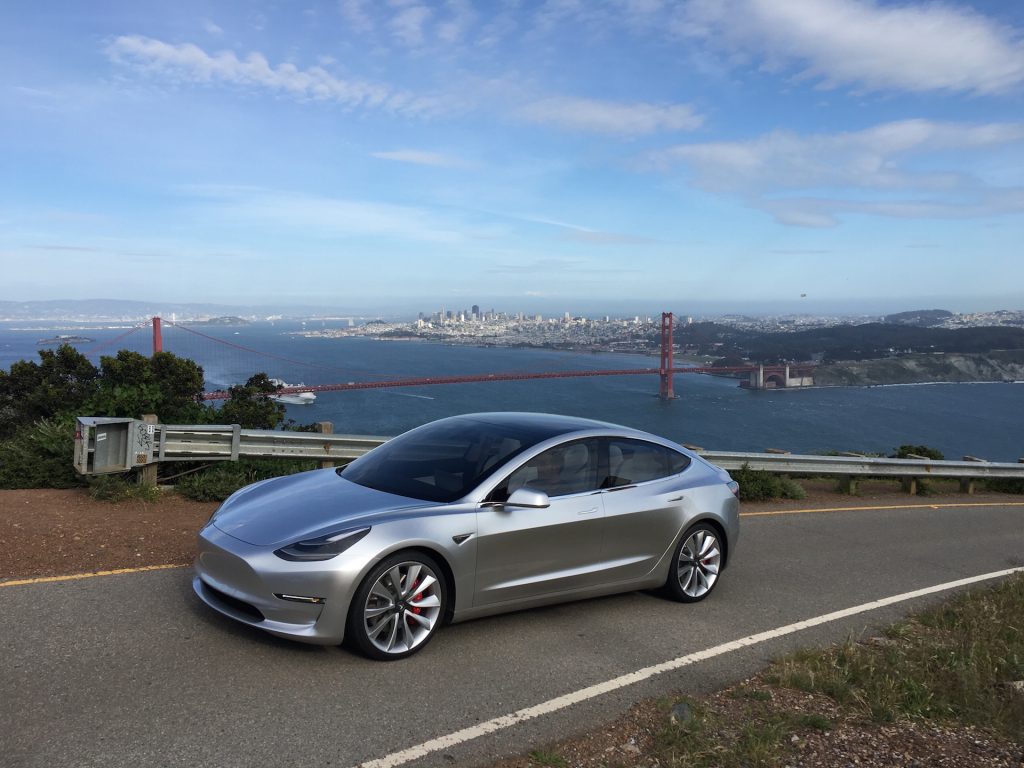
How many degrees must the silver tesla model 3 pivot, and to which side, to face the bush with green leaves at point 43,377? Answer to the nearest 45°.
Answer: approximately 90° to its right

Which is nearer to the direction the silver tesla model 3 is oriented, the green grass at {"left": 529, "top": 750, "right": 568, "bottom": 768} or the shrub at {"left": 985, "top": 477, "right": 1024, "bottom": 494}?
the green grass

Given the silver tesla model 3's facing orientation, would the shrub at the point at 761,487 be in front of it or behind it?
behind

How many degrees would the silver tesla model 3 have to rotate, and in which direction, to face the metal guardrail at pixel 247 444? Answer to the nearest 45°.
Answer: approximately 90° to its right

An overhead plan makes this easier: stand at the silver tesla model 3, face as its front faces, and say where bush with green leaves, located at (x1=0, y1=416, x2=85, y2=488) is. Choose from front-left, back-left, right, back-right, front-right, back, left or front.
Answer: right

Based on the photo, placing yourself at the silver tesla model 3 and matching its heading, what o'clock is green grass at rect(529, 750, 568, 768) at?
The green grass is roughly at 10 o'clock from the silver tesla model 3.

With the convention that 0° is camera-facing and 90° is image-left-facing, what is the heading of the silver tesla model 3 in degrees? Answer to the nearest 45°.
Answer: approximately 45°

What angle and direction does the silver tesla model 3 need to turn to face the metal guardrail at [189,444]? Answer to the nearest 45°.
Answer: approximately 90° to its right

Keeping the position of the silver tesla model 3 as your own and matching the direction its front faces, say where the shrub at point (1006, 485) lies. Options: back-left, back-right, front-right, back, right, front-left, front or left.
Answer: back

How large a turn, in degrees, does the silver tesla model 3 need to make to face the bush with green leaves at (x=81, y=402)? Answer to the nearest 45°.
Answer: approximately 90° to its right

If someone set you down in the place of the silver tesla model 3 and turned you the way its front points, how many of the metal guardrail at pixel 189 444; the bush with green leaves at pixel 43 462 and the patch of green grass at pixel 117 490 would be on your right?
3

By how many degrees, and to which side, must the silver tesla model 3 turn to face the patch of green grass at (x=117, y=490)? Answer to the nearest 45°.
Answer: approximately 90° to its right
